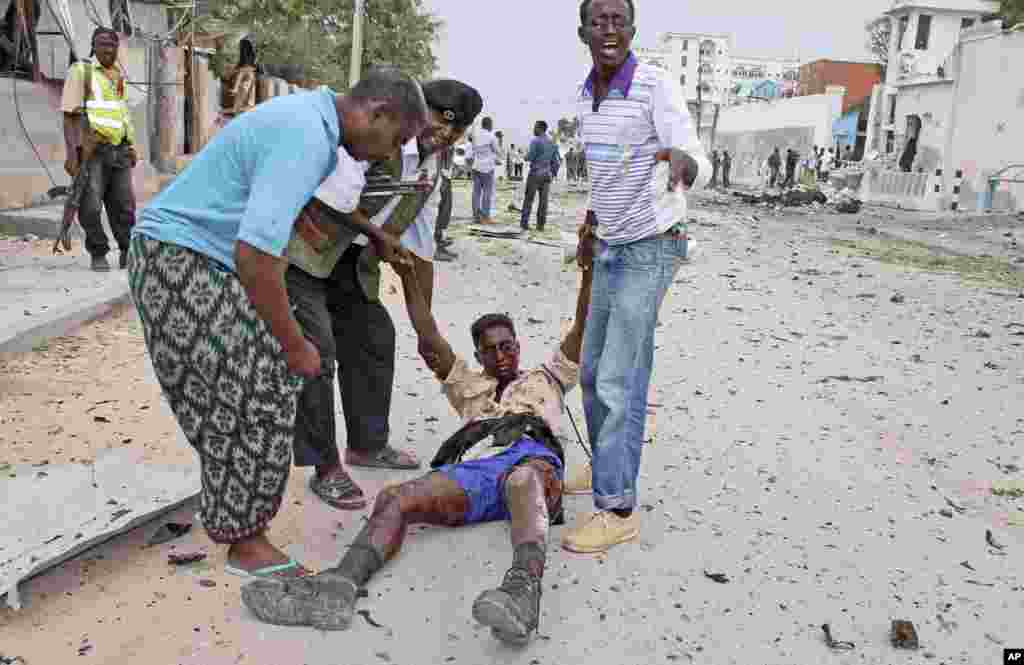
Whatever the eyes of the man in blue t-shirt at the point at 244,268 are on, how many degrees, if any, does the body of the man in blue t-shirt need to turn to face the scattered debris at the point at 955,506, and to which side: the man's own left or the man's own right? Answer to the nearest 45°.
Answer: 0° — they already face it

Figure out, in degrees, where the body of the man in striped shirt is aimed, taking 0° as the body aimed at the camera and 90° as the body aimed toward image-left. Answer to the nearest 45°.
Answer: approximately 45°

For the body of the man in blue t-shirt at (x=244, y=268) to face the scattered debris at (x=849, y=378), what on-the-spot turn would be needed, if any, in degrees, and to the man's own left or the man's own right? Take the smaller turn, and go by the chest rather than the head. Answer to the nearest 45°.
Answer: approximately 45° to the man's own left

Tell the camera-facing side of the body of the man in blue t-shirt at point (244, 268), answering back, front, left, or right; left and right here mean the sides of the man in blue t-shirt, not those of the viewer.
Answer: right

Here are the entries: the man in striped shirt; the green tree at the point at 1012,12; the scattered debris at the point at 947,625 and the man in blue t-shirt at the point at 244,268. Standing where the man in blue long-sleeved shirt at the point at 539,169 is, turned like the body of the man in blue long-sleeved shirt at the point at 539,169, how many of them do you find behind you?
3

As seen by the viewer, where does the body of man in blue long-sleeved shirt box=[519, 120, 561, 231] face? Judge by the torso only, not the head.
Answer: away from the camera

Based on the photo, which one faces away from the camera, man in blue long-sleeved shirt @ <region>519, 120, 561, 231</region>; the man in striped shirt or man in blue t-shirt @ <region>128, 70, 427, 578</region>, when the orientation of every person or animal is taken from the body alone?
man in blue long-sleeved shirt @ <region>519, 120, 561, 231</region>

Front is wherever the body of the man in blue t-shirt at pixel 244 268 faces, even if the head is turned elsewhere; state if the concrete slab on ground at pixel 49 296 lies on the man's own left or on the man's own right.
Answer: on the man's own left

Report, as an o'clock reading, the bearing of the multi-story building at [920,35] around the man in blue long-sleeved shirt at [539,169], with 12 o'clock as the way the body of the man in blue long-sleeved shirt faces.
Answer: The multi-story building is roughly at 1 o'clock from the man in blue long-sleeved shirt.

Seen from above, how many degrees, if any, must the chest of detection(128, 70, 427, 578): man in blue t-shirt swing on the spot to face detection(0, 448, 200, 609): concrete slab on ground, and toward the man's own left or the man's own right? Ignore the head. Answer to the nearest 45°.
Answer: approximately 135° to the man's own left
